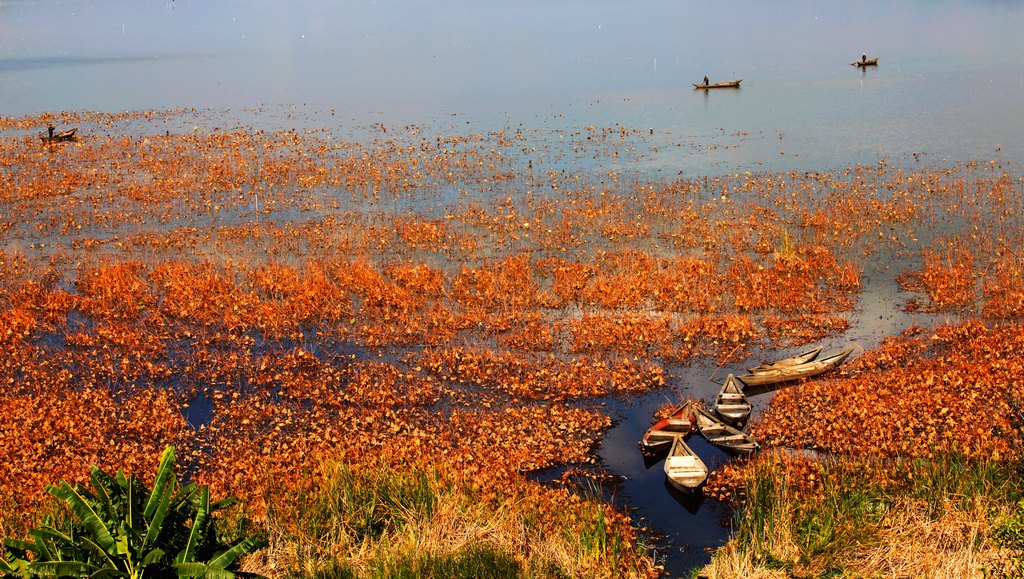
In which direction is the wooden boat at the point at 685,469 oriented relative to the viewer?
away from the camera

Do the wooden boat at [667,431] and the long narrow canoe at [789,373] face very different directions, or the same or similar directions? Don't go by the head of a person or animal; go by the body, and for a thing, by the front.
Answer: same or similar directions

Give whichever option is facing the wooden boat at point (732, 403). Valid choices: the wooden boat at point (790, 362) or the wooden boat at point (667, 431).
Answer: the wooden boat at point (667, 431)

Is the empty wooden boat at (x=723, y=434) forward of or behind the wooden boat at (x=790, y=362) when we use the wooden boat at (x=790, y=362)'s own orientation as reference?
behind

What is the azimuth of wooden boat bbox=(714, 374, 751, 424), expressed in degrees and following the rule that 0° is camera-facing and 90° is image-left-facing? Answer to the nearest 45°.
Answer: approximately 180°

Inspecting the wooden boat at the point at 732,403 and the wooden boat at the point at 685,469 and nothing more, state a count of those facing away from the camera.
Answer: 2

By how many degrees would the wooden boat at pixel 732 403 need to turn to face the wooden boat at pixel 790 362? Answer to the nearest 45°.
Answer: approximately 45° to its right

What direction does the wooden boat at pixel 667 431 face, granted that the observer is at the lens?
facing away from the viewer and to the right of the viewer

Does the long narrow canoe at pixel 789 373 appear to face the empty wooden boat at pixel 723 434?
no

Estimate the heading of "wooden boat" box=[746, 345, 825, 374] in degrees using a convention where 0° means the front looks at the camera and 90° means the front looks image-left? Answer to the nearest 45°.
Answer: approximately 225°

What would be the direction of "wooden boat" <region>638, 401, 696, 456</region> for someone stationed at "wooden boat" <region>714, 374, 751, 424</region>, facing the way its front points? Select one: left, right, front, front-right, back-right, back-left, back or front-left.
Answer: back-left

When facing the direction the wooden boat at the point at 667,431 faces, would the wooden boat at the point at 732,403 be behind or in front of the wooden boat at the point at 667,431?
in front

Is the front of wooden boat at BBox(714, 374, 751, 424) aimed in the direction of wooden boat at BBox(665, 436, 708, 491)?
no

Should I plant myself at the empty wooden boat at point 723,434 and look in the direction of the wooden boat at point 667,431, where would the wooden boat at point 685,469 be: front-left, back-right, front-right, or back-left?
front-left
